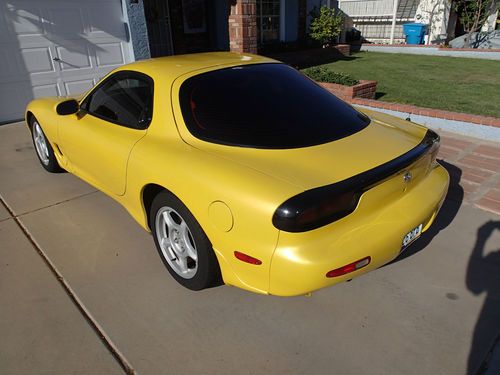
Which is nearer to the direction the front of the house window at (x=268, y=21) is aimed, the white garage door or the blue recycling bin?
the white garage door

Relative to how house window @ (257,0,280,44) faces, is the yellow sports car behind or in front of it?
in front

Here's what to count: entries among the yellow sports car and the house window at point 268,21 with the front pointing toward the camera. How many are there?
1

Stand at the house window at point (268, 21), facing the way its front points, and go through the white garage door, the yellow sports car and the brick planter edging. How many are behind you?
0

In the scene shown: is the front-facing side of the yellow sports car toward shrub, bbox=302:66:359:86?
no

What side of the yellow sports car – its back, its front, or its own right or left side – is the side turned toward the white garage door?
front

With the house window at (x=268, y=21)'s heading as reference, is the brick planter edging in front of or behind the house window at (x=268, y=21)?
in front

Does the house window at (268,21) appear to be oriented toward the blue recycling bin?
no

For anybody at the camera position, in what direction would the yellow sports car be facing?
facing away from the viewer and to the left of the viewer

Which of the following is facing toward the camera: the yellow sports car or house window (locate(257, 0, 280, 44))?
the house window

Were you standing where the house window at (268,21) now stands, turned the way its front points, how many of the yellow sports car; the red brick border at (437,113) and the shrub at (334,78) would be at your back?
0

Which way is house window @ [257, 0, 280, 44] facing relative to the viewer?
toward the camera

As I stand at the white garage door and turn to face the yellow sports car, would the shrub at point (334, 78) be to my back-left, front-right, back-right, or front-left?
front-left

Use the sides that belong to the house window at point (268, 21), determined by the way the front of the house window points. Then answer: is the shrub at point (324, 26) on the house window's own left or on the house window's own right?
on the house window's own left

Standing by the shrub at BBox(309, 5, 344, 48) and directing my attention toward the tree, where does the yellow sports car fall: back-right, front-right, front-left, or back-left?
back-right
